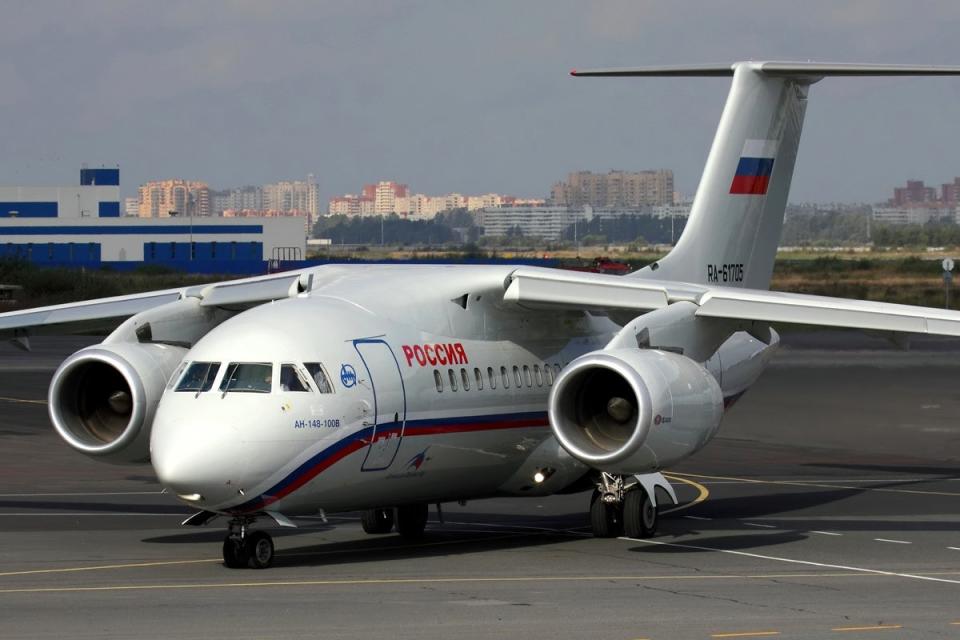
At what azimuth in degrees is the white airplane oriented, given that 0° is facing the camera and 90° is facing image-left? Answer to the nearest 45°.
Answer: approximately 45°
